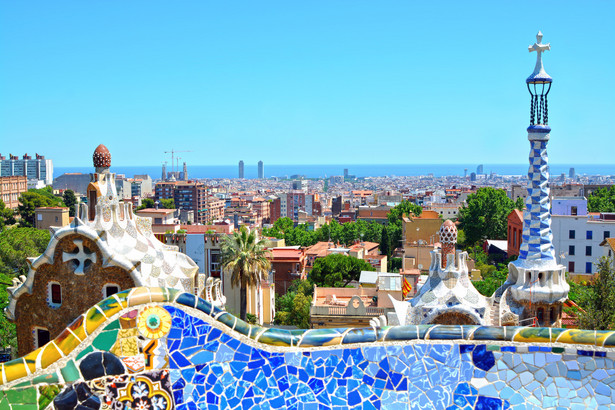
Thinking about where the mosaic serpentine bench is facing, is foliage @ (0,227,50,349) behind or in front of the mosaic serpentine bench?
behind

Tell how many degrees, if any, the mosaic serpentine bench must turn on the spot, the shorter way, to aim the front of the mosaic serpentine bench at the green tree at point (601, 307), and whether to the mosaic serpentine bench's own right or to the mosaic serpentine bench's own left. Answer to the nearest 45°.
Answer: approximately 135° to the mosaic serpentine bench's own left

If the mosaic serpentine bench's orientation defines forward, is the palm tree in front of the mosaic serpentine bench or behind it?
behind

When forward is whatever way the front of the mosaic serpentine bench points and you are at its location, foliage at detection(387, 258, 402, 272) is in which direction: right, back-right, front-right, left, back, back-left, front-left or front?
back

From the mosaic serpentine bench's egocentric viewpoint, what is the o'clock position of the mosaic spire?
The mosaic spire is roughly at 7 o'clock from the mosaic serpentine bench.

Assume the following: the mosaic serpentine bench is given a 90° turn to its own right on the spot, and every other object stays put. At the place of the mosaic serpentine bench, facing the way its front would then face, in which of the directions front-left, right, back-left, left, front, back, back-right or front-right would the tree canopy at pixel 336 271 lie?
right

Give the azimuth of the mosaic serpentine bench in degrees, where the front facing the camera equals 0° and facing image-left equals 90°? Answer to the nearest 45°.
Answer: approximately 0°
